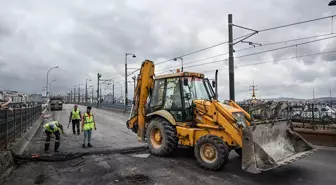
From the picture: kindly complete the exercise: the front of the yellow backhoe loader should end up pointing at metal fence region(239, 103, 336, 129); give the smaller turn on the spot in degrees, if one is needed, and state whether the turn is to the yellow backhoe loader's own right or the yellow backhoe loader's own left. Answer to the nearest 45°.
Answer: approximately 90° to the yellow backhoe loader's own left

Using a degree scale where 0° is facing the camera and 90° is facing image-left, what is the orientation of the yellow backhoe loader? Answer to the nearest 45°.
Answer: approximately 315°
